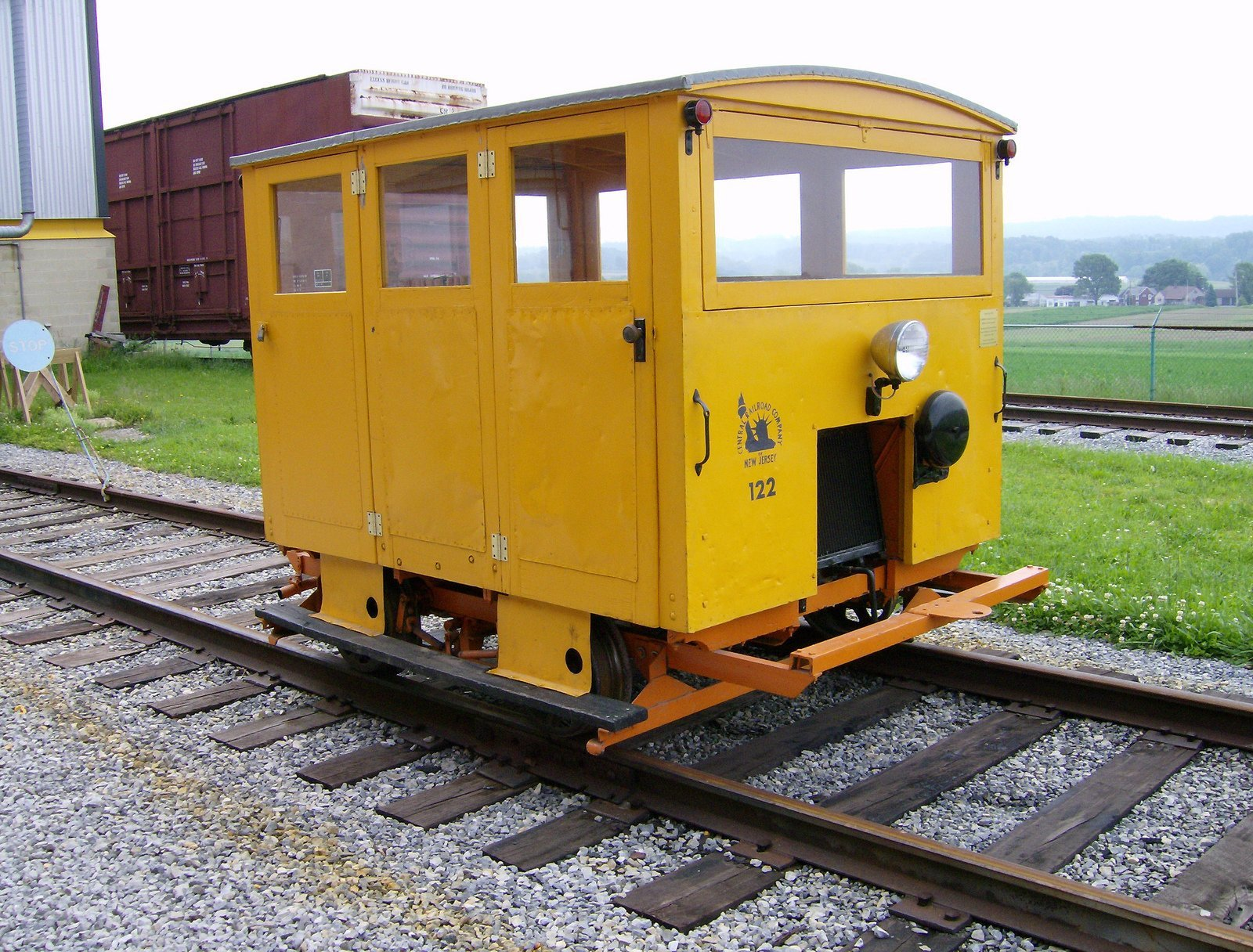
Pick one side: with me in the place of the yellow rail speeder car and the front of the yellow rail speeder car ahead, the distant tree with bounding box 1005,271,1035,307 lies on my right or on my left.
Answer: on my left

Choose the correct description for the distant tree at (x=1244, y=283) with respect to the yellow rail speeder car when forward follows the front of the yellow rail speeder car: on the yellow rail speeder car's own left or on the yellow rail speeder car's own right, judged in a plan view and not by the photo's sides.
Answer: on the yellow rail speeder car's own left

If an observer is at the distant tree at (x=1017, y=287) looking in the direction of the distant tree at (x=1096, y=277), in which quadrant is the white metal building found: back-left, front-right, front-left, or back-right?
back-right

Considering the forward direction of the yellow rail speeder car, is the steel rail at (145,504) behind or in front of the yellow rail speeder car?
behind

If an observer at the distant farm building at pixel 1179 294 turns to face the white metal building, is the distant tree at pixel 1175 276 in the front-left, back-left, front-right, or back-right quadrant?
back-right

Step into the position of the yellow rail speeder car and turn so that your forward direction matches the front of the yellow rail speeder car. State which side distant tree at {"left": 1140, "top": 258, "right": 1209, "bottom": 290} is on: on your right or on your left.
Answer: on your left

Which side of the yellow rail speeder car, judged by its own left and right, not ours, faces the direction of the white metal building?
back

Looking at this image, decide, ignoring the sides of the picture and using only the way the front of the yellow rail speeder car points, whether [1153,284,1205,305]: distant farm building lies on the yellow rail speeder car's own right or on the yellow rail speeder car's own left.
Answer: on the yellow rail speeder car's own left
